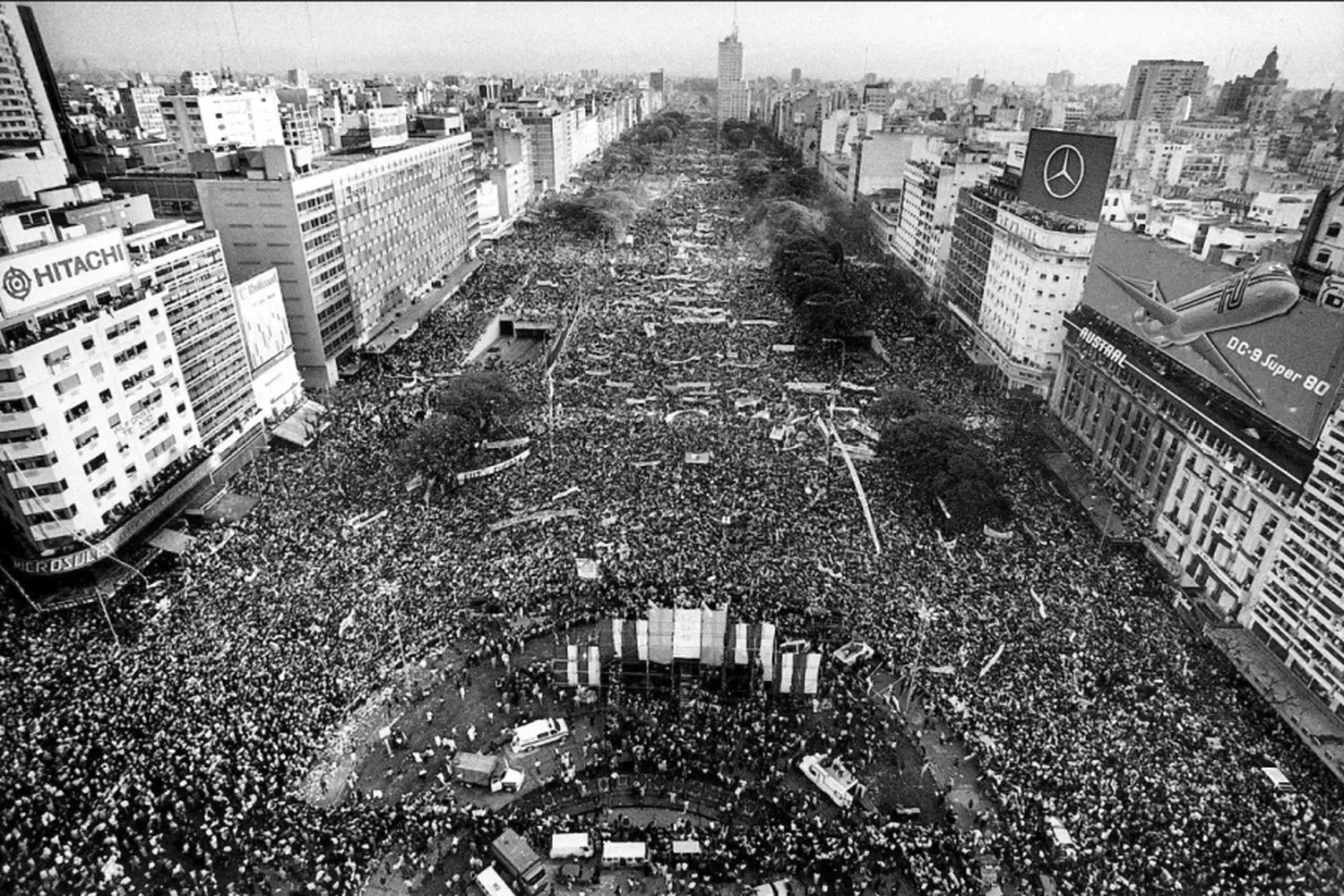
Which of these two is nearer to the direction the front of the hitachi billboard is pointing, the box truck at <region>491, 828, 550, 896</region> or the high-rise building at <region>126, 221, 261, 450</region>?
the box truck

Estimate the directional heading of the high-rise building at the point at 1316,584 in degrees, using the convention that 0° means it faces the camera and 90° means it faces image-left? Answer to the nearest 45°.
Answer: approximately 45°

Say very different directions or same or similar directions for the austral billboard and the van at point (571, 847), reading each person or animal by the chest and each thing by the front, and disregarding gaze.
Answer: very different directions

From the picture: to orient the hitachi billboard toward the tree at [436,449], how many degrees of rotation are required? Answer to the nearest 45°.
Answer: approximately 45° to its left

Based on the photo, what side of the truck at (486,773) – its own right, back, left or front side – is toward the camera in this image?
right

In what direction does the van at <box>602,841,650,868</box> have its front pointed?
to the viewer's right

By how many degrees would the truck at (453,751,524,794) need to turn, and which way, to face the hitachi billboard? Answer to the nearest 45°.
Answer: approximately 135° to its left
